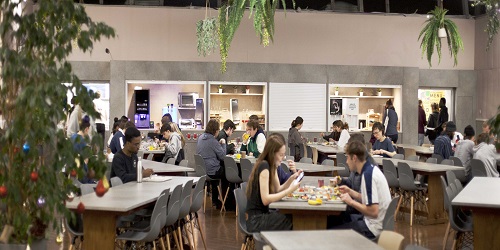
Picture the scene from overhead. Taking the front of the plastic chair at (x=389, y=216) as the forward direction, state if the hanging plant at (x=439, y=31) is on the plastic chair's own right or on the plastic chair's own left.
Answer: on the plastic chair's own right

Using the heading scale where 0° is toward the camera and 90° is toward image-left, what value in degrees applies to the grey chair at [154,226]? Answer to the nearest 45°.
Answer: approximately 90°

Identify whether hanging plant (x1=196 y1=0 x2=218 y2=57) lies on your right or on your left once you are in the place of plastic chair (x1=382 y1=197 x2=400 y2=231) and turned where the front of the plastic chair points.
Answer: on your right

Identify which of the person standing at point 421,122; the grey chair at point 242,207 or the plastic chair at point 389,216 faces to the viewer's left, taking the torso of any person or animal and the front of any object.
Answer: the plastic chair

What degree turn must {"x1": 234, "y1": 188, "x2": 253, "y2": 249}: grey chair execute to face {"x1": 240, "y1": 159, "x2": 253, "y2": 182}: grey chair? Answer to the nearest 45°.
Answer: approximately 90° to its left

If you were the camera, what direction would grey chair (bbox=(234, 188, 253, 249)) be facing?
facing to the right of the viewer

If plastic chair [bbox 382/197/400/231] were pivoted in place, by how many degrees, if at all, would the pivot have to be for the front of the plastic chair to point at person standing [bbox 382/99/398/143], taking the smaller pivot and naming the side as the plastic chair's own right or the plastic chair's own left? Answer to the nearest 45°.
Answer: approximately 90° to the plastic chair's own right

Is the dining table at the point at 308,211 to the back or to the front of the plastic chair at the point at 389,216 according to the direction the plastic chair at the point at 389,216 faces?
to the front

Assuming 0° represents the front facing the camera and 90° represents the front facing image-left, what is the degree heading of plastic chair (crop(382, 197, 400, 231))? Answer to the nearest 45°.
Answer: approximately 90°

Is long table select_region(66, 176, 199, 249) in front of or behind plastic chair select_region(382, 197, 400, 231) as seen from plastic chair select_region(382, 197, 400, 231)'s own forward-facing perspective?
in front
